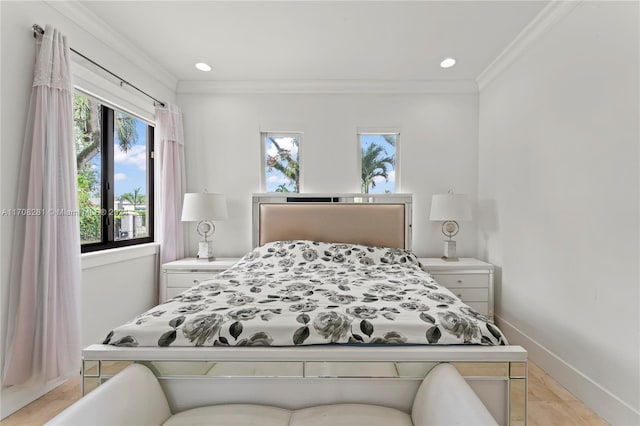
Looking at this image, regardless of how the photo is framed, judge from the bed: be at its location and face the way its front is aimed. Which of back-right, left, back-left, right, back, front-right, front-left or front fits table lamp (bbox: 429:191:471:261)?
back-left

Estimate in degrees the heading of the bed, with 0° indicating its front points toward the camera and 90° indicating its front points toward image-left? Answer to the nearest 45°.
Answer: approximately 0°

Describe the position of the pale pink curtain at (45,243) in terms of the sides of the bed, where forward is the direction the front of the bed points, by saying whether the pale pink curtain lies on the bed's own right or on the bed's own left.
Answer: on the bed's own right

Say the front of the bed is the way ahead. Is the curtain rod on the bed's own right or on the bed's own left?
on the bed's own right

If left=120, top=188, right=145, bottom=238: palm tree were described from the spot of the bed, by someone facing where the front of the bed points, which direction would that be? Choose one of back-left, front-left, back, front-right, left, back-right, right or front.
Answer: back-right

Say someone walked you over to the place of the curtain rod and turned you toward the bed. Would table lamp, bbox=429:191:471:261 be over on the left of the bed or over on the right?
left

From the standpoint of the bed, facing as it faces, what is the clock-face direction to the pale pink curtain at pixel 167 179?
The pale pink curtain is roughly at 5 o'clock from the bed.

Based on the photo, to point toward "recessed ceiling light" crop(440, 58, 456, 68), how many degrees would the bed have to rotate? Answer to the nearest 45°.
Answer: approximately 135° to its left
